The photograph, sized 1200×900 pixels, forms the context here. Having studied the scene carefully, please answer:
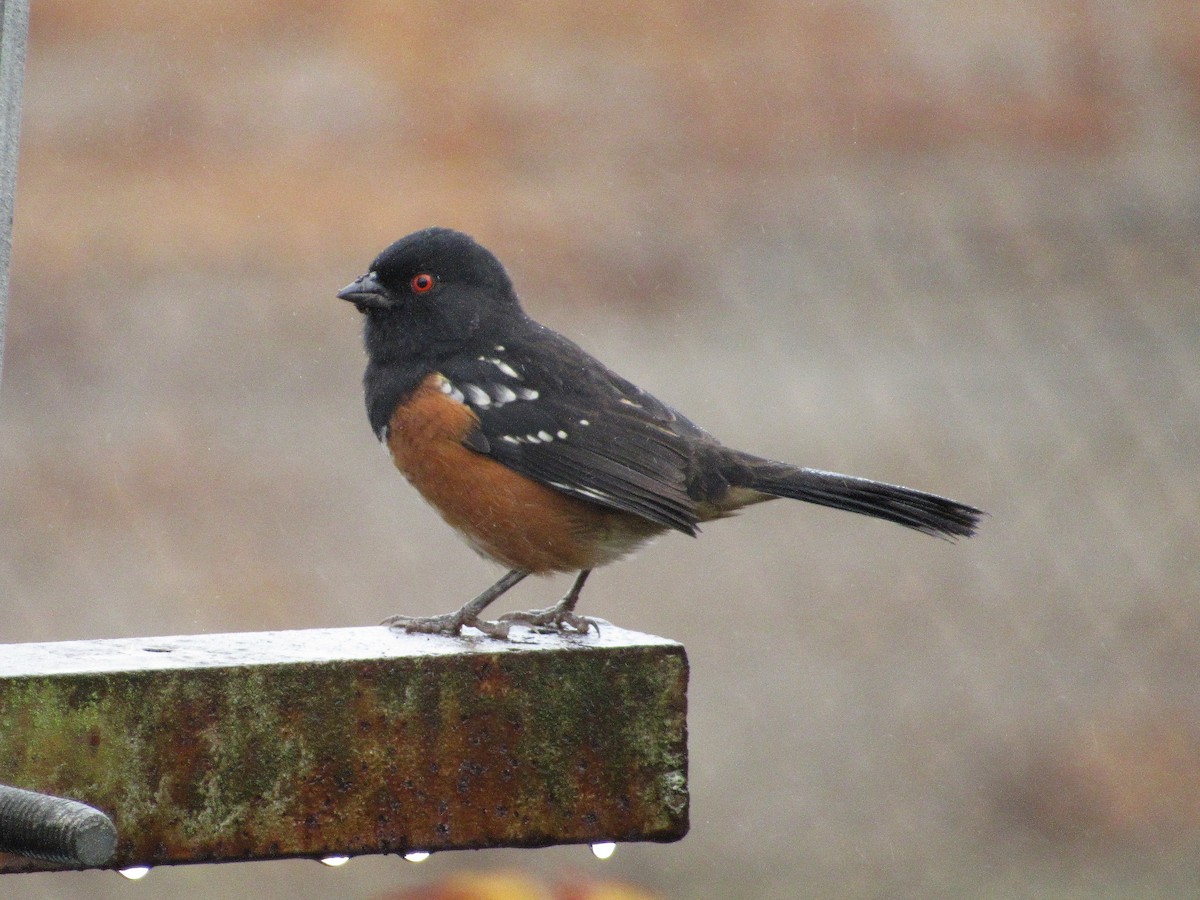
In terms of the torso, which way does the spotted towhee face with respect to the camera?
to the viewer's left

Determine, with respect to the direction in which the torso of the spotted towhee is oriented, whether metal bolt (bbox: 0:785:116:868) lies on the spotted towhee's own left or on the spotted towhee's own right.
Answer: on the spotted towhee's own left
